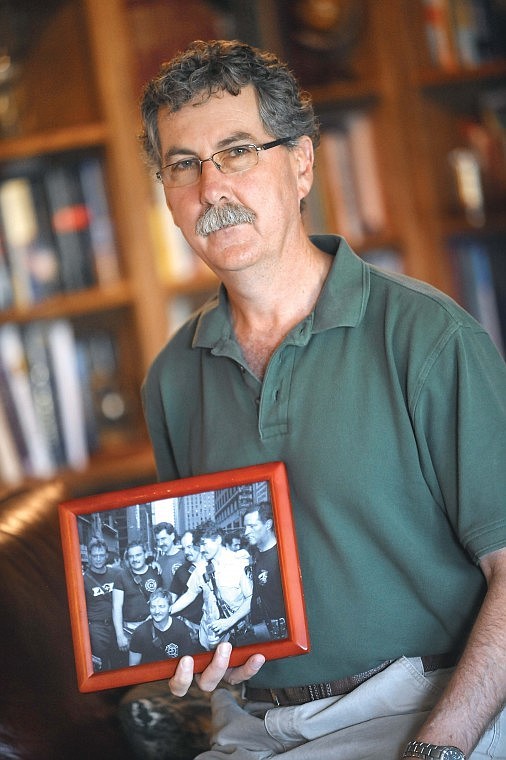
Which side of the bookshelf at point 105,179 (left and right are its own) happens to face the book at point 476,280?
left

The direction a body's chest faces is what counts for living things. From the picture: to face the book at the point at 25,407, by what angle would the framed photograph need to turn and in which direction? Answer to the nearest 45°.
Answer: approximately 180°

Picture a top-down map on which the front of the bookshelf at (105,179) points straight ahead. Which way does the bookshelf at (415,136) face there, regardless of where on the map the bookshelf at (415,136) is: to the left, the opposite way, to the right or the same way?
the same way

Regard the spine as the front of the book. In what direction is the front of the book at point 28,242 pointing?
toward the camera

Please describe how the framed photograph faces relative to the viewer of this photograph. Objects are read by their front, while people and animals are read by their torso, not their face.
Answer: facing the viewer

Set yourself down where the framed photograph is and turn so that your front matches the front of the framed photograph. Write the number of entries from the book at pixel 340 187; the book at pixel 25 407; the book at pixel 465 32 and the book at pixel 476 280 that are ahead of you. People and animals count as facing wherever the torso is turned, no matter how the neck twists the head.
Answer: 0

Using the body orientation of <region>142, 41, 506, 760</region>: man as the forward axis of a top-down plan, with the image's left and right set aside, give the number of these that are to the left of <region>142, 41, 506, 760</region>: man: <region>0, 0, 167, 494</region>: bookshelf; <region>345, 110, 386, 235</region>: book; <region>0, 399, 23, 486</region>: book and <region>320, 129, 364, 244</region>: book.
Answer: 0

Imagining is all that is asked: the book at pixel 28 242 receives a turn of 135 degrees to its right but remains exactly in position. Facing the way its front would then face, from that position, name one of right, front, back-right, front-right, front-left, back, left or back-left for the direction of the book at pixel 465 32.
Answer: back-right

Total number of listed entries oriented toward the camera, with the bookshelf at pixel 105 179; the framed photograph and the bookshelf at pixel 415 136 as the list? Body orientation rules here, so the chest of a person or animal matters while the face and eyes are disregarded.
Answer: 3

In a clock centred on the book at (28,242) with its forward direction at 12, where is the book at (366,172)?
the book at (366,172) is roughly at 9 o'clock from the book at (28,242).

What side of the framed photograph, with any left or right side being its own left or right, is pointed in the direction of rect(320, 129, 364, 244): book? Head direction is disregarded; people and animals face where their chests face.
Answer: back

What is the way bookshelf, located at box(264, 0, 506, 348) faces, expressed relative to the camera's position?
facing the viewer

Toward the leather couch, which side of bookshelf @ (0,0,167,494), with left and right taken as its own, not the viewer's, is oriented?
front

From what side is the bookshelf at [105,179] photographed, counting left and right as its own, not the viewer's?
front

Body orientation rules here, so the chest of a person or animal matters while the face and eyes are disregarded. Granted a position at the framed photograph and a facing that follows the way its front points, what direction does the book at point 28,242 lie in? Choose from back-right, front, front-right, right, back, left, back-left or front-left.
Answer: back
